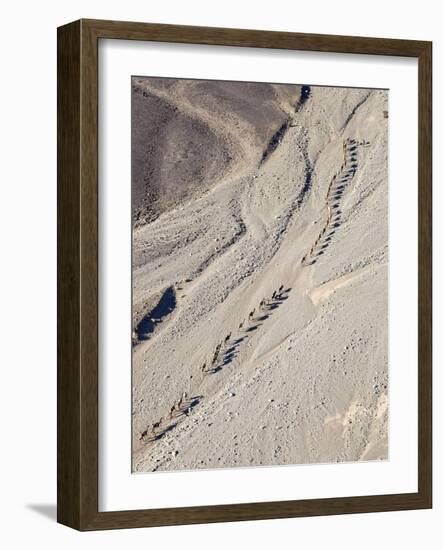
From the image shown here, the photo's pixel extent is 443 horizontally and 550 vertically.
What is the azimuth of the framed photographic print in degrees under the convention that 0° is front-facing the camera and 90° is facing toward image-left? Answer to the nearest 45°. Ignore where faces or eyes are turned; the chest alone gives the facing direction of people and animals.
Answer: approximately 315°
